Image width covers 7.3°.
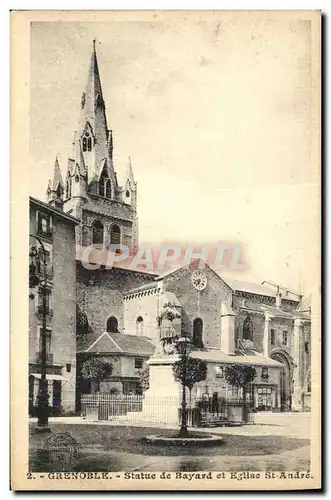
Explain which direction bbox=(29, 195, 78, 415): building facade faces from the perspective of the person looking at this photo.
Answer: facing the viewer and to the right of the viewer
